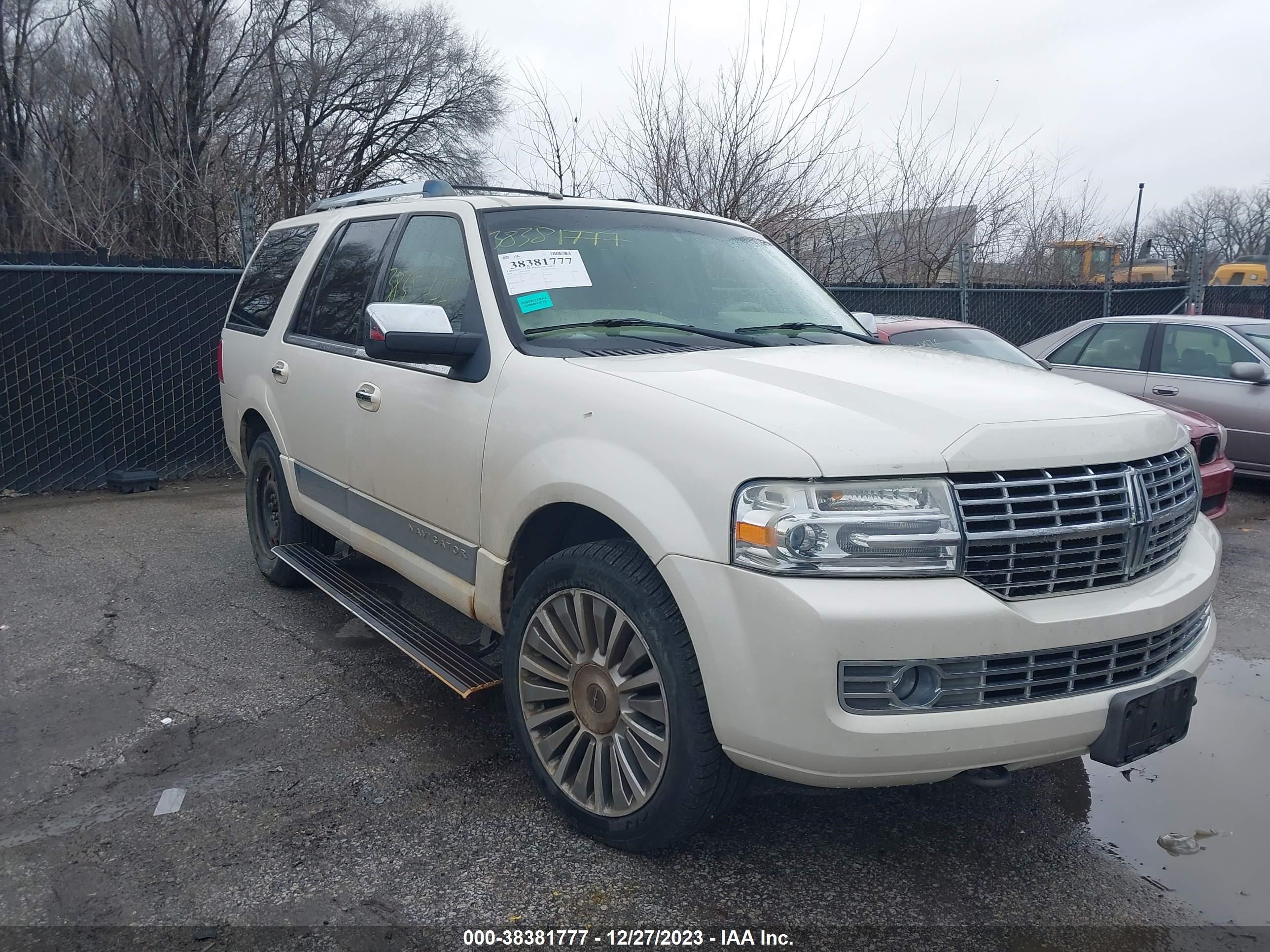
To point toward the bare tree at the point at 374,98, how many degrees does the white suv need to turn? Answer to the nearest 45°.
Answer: approximately 135° to its left

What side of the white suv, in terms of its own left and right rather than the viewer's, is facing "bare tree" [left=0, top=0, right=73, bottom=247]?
back

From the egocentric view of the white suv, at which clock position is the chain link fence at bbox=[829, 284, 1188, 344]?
The chain link fence is roughly at 8 o'clock from the white suv.

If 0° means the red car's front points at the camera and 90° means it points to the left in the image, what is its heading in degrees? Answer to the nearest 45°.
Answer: approximately 315°

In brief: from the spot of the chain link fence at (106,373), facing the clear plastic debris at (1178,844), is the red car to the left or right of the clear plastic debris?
left

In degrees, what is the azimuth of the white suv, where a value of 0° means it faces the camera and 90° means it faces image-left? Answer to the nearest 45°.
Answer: approximately 315°
